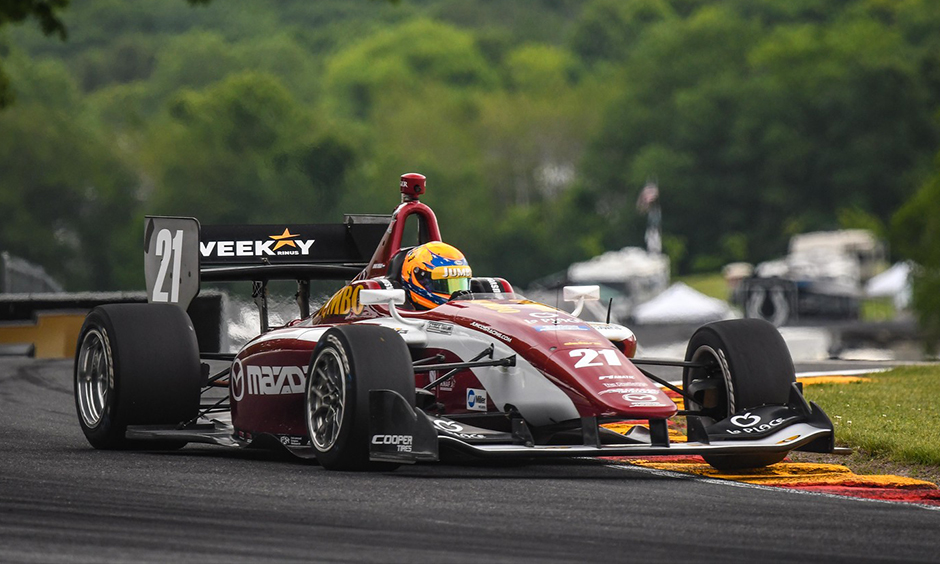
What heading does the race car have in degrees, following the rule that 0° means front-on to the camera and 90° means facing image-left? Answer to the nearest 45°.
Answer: approximately 315°

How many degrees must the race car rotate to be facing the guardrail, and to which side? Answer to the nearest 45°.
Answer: approximately 180°
